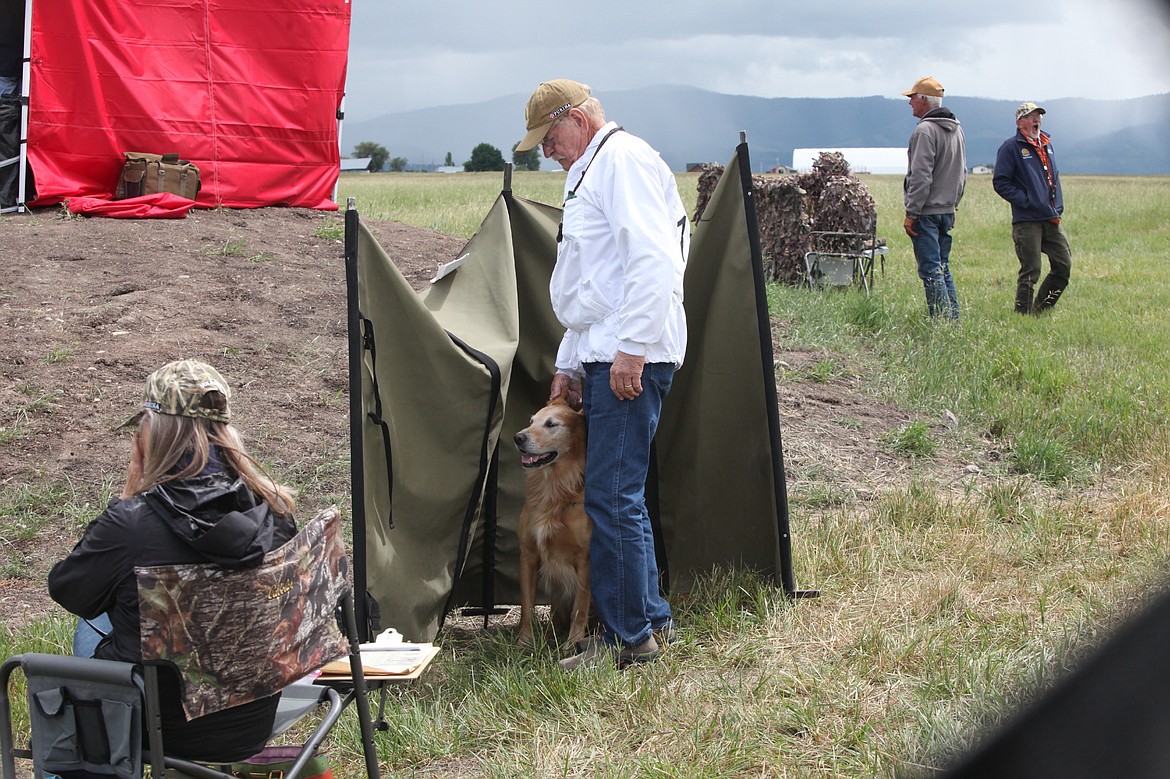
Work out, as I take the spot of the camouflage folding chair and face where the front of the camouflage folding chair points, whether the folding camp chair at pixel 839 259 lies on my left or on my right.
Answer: on my right

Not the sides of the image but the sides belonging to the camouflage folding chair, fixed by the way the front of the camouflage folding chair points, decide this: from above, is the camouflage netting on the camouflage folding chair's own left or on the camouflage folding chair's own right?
on the camouflage folding chair's own right

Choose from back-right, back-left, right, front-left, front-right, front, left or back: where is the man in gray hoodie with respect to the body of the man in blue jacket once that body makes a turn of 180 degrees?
left

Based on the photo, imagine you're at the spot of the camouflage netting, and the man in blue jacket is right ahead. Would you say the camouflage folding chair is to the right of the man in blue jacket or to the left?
right

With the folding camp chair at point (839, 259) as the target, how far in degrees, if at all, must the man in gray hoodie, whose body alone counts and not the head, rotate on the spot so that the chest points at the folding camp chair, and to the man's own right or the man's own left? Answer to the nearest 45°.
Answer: approximately 45° to the man's own right

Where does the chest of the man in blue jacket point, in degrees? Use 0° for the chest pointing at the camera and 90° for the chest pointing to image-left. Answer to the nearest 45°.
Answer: approximately 315°

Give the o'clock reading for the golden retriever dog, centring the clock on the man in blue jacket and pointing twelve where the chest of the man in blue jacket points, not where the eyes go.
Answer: The golden retriever dog is roughly at 2 o'clock from the man in blue jacket.

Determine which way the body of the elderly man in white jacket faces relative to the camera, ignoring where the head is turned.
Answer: to the viewer's left

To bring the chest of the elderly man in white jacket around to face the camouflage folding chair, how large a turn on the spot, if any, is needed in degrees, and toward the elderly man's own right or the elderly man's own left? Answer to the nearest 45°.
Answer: approximately 45° to the elderly man's own left

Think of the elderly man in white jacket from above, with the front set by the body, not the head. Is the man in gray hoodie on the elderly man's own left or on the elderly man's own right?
on the elderly man's own right

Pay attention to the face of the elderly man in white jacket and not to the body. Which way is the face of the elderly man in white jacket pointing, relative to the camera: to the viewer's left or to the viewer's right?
to the viewer's left

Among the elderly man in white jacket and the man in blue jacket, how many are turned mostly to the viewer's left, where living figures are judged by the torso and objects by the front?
1

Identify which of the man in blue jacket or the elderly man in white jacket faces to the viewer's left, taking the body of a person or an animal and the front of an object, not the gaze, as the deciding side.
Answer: the elderly man in white jacket
